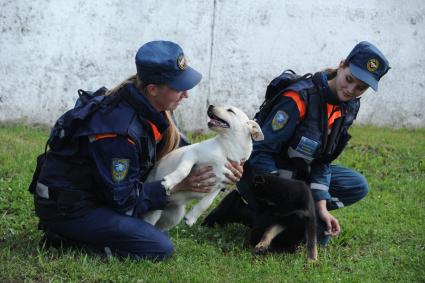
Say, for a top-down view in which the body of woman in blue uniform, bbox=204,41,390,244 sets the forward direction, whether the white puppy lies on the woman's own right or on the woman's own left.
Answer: on the woman's own right

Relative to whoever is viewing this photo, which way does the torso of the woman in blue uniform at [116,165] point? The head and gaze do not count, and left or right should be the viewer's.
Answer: facing to the right of the viewer

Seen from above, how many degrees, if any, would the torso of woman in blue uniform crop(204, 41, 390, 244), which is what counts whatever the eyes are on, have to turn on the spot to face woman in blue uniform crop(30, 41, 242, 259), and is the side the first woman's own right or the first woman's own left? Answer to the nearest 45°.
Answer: approximately 90° to the first woman's own right
